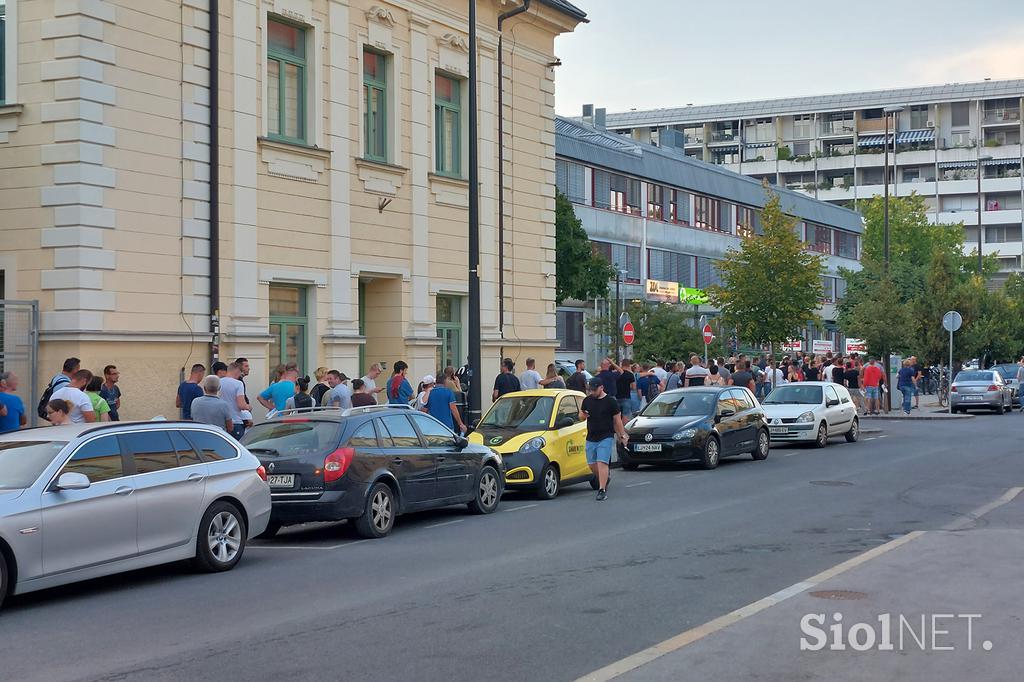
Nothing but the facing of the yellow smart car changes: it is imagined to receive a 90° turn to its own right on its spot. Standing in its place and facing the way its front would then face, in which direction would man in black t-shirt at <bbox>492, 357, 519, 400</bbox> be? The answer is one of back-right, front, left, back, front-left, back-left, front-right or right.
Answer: front-right

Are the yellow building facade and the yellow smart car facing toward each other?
no

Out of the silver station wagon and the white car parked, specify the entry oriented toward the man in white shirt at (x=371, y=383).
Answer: the white car parked

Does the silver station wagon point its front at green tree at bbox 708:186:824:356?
no

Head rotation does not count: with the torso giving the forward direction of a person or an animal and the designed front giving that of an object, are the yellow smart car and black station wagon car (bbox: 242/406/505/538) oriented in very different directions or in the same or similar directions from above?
very different directions

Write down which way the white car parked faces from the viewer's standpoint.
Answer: facing the viewer and to the left of the viewer

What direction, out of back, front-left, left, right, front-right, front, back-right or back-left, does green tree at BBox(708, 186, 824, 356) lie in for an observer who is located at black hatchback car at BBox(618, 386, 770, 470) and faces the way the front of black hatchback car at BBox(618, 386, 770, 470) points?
back-right

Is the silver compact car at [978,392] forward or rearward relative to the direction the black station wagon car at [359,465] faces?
forward

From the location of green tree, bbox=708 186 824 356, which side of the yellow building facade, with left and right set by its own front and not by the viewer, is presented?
left

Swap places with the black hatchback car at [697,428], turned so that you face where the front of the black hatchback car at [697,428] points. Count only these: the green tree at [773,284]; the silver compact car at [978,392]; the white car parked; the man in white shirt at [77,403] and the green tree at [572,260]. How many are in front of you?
1

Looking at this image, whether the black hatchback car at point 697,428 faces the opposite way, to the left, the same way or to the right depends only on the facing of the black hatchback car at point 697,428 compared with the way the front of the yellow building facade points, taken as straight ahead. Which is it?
to the right

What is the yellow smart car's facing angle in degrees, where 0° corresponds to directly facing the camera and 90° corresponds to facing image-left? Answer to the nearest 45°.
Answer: approximately 45°

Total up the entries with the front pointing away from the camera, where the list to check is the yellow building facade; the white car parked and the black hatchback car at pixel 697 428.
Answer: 0

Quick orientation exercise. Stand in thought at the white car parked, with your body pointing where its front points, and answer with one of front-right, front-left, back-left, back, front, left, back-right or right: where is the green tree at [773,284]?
back-right
